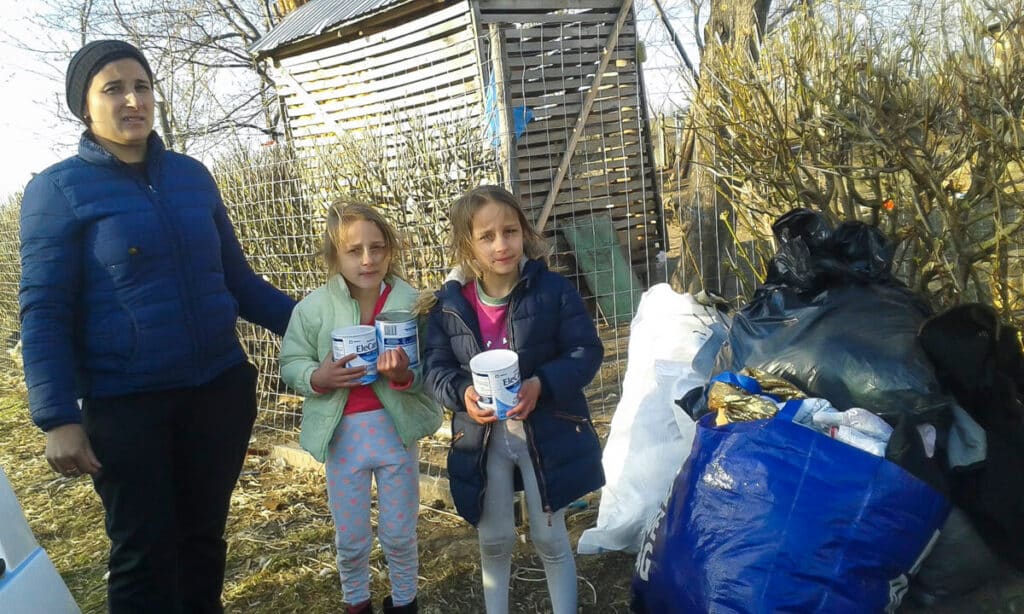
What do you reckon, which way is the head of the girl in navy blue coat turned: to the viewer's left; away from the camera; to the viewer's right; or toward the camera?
toward the camera

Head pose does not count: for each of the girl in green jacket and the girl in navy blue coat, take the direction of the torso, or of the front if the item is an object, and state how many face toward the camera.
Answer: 2

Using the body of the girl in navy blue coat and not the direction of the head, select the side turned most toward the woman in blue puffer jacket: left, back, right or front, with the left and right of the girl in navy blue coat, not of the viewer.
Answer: right

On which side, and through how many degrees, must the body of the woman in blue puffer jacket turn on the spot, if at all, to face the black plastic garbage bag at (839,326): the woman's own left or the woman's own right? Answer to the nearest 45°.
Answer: approximately 45° to the woman's own left

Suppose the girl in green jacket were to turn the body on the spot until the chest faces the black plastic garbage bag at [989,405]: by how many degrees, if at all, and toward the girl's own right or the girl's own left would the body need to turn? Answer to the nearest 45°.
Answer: approximately 45° to the girl's own left

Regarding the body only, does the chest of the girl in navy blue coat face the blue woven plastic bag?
no

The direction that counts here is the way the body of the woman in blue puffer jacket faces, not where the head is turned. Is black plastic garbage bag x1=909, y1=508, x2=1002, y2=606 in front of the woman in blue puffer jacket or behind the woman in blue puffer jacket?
in front

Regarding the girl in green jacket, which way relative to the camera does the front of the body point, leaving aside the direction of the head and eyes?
toward the camera

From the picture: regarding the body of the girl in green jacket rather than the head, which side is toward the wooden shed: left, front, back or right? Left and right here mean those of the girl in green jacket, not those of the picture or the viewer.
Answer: back

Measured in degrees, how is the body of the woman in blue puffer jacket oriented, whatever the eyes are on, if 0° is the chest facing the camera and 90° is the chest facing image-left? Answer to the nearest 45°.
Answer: approximately 315°

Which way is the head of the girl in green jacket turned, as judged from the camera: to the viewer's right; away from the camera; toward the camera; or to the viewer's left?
toward the camera

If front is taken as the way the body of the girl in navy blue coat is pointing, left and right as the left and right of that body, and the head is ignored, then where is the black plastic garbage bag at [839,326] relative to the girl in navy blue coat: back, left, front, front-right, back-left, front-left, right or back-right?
left

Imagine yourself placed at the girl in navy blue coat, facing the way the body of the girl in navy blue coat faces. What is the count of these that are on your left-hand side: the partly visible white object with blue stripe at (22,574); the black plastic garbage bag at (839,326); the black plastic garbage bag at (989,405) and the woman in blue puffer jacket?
2

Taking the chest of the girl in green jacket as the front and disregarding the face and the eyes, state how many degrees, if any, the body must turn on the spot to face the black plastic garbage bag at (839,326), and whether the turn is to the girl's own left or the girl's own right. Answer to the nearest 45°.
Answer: approximately 90° to the girl's own left

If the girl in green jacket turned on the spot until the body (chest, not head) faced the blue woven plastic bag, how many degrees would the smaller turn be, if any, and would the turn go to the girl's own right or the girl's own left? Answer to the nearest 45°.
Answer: approximately 45° to the girl's own left
